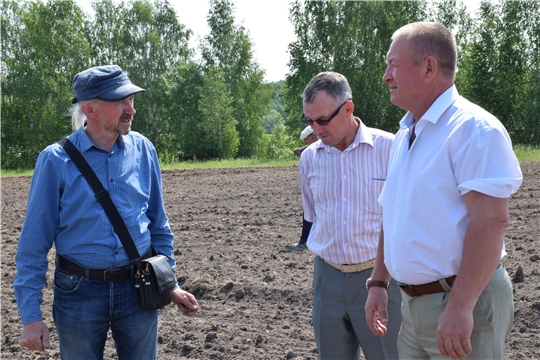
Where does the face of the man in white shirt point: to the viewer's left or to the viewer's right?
to the viewer's left

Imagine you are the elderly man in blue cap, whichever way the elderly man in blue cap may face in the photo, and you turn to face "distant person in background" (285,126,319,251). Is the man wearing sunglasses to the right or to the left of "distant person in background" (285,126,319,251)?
right

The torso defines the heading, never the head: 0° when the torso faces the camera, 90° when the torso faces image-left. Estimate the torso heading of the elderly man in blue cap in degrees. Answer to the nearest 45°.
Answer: approximately 315°

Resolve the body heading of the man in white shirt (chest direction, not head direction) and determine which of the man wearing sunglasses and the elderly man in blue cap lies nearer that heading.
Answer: the elderly man in blue cap

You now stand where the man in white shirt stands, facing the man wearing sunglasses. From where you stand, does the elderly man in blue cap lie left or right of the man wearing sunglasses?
left

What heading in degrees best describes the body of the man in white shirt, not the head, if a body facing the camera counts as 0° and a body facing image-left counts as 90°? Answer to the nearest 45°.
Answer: approximately 45°

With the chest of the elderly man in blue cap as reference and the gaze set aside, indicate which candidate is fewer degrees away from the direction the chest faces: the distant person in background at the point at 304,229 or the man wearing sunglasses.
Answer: the man wearing sunglasses
